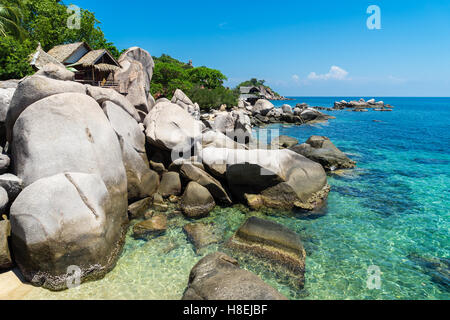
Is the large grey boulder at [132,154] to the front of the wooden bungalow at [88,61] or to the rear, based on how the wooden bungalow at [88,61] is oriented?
to the front

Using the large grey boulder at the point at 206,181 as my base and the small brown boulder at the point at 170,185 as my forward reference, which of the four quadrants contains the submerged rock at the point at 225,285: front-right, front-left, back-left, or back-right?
back-left

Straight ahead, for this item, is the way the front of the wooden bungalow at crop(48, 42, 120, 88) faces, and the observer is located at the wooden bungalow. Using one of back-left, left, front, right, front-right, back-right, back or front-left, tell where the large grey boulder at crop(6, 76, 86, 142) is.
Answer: front-right

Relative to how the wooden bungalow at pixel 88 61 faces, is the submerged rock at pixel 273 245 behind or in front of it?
in front

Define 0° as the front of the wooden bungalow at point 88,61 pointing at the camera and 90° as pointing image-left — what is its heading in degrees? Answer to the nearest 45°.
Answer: approximately 315°

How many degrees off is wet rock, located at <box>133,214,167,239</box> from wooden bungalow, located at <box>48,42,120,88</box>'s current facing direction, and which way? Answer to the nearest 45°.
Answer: approximately 45° to its right

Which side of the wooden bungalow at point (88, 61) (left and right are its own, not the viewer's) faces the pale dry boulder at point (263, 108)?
left
